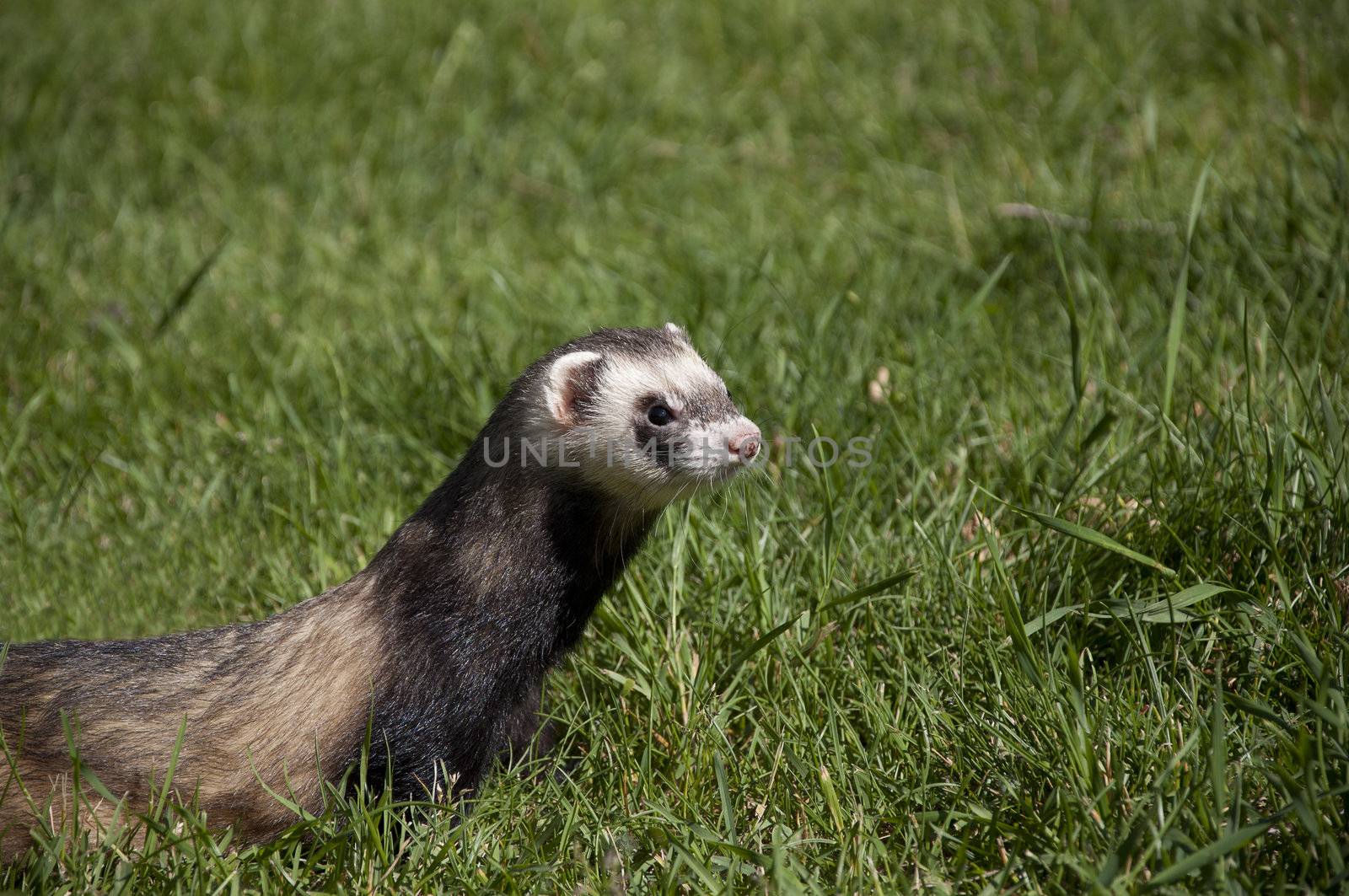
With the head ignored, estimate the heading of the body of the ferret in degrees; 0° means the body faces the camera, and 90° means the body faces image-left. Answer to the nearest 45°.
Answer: approximately 270°
